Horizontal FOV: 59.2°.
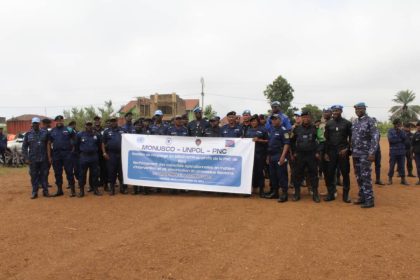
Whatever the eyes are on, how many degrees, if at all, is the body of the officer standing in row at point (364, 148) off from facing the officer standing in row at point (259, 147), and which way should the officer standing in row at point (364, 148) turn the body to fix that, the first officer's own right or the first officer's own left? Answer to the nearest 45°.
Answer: approximately 45° to the first officer's own right

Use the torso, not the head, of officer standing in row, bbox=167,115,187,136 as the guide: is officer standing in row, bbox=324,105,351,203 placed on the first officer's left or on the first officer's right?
on the first officer's left

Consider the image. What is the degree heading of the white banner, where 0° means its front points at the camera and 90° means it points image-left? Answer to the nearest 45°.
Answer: approximately 0°

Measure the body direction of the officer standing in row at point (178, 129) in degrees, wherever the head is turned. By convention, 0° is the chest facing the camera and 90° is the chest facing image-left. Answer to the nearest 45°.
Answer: approximately 0°

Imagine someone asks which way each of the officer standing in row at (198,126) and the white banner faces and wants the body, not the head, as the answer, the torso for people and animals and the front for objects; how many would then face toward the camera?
2

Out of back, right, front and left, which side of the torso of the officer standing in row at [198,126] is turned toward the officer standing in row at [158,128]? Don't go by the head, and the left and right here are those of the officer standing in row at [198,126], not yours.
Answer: right

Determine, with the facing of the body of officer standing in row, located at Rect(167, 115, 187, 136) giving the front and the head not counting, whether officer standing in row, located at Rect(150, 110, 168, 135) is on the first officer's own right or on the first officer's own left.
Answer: on the first officer's own right

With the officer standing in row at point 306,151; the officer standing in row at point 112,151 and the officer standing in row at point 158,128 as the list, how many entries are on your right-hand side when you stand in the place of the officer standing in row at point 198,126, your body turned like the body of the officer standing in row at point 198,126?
2
